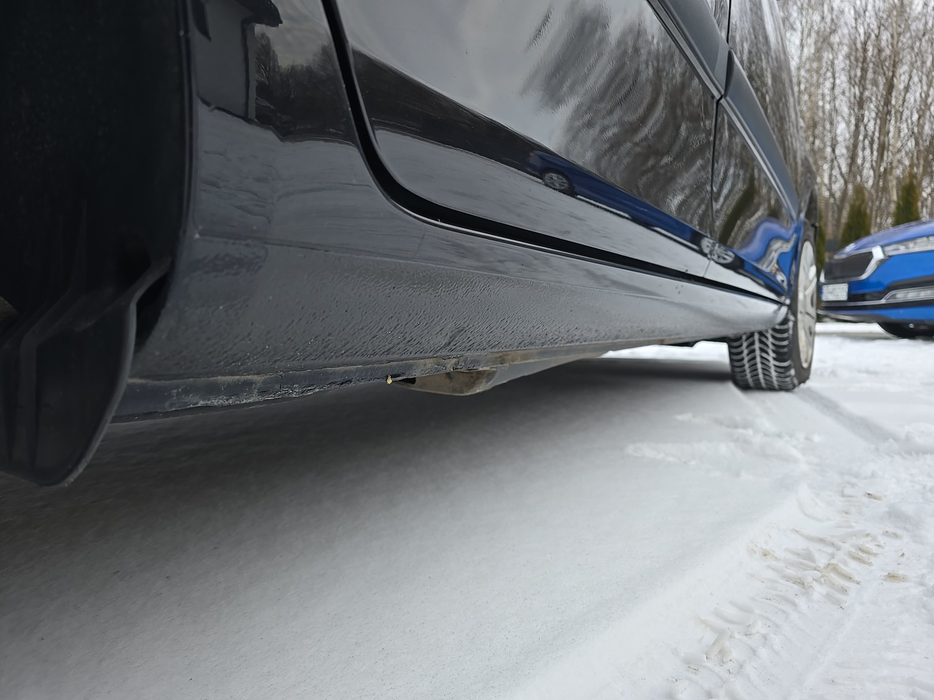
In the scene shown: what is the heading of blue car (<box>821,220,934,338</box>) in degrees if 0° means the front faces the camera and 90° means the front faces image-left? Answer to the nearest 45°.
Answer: approximately 45°

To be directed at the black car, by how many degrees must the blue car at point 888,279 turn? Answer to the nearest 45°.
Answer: approximately 45° to its left
